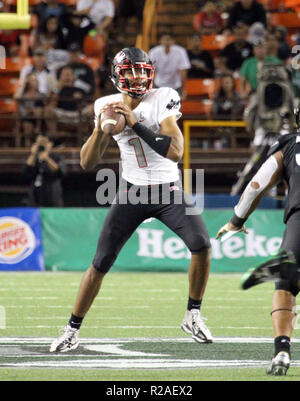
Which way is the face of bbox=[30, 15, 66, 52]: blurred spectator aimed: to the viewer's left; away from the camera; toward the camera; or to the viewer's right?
toward the camera

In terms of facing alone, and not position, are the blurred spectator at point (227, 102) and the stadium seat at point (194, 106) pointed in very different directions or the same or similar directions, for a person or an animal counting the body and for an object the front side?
same or similar directions

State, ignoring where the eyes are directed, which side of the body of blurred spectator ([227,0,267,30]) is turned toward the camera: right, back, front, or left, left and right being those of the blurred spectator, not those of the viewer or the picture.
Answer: front

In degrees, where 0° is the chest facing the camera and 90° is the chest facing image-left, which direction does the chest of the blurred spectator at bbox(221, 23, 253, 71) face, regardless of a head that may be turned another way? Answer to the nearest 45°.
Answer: approximately 0°

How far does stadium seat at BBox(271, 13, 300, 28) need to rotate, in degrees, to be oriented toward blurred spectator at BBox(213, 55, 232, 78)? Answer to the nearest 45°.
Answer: approximately 45° to its right

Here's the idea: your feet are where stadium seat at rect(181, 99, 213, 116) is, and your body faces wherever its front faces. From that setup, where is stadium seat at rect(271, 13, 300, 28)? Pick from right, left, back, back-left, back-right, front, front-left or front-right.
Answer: back-left

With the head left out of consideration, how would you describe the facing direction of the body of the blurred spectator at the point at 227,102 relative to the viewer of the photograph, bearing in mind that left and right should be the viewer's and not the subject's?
facing the viewer

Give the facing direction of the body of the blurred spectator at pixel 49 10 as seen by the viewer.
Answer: toward the camera

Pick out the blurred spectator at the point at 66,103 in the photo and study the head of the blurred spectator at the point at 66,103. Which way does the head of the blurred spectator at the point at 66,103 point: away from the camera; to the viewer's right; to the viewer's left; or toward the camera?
toward the camera

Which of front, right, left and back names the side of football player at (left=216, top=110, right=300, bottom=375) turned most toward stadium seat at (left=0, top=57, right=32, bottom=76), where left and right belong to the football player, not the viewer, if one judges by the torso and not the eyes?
front

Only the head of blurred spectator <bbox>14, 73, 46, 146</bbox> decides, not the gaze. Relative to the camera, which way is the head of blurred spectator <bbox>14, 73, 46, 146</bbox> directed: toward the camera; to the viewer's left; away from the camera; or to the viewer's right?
toward the camera

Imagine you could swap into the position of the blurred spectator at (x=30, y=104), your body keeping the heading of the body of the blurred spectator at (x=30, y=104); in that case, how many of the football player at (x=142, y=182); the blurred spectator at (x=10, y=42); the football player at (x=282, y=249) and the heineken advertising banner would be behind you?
1

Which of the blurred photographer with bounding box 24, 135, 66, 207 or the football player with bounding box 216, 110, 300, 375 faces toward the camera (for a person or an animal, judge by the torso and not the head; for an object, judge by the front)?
the blurred photographer
